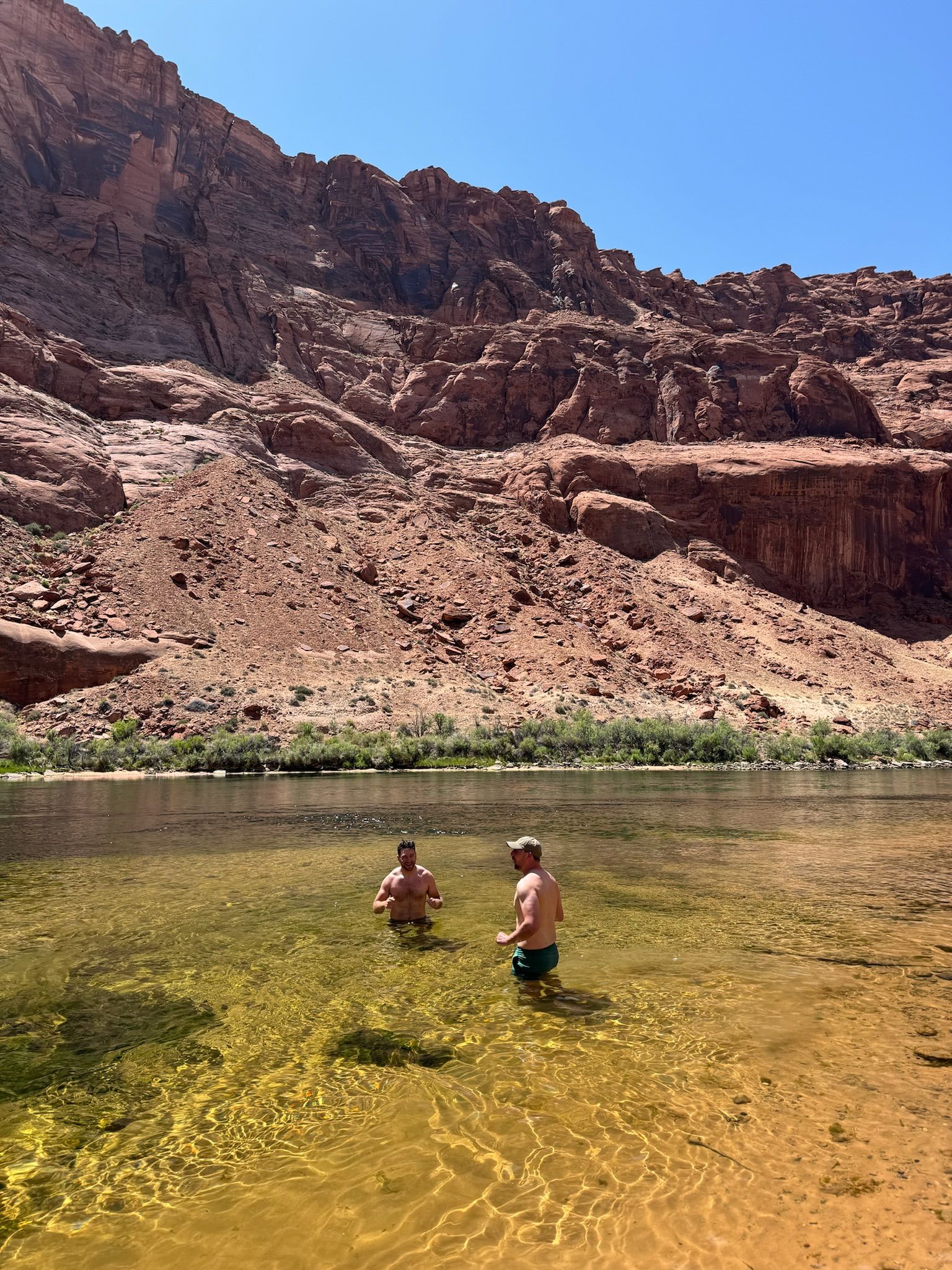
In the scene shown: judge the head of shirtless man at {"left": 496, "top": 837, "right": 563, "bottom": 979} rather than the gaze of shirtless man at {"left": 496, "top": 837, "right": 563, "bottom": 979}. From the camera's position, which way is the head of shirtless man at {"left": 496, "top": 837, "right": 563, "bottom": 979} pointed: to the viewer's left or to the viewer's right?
to the viewer's left

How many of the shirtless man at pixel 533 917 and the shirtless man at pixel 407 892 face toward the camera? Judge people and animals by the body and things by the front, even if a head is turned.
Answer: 1

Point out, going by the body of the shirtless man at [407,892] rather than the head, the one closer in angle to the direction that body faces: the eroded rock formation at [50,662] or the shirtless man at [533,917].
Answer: the shirtless man

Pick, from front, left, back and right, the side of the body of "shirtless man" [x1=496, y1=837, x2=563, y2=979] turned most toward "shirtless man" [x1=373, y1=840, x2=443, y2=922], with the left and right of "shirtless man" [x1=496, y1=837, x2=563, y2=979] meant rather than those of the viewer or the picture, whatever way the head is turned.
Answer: front

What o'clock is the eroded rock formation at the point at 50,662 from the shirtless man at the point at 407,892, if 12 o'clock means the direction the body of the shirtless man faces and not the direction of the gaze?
The eroded rock formation is roughly at 5 o'clock from the shirtless man.

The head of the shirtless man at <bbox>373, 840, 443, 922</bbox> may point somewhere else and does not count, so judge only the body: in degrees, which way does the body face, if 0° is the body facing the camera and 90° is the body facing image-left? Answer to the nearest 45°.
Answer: approximately 0°

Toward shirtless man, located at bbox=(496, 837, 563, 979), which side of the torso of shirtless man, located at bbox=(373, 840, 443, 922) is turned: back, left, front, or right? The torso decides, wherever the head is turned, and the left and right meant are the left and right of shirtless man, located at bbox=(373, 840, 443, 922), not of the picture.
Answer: front

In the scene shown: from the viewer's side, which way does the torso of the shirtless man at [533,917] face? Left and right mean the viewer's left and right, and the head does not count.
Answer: facing away from the viewer and to the left of the viewer
